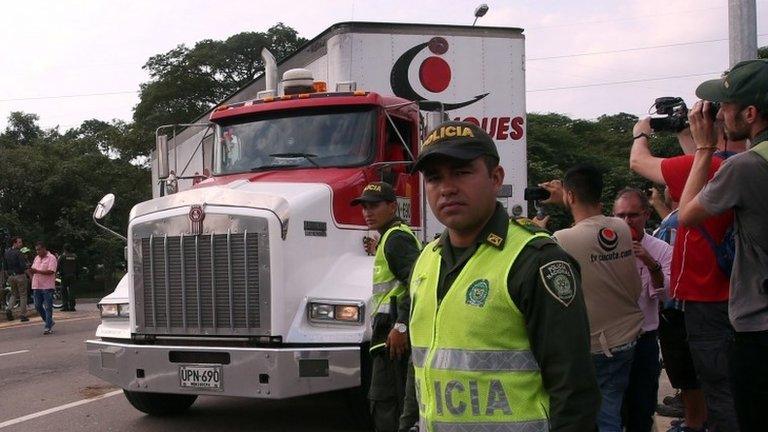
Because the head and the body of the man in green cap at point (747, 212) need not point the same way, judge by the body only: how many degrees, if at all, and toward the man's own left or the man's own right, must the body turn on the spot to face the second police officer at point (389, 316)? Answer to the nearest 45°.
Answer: approximately 45° to the man's own right

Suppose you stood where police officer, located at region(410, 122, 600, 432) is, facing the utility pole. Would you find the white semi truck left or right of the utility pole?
left

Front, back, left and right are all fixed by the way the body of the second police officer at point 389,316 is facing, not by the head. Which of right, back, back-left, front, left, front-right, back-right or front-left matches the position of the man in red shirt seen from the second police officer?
left

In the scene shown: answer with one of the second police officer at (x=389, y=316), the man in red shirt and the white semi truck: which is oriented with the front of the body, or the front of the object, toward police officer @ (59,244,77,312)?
the man in red shirt

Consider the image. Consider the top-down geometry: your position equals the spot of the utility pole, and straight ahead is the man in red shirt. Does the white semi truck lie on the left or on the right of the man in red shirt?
right

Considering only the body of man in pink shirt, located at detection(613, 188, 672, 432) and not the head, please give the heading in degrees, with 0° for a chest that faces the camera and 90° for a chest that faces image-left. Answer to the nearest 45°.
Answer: approximately 45°

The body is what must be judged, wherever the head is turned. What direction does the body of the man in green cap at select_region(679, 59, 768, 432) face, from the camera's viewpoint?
to the viewer's left

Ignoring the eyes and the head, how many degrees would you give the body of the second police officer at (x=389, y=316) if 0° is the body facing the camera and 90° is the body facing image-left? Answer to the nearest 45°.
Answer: approximately 45°
